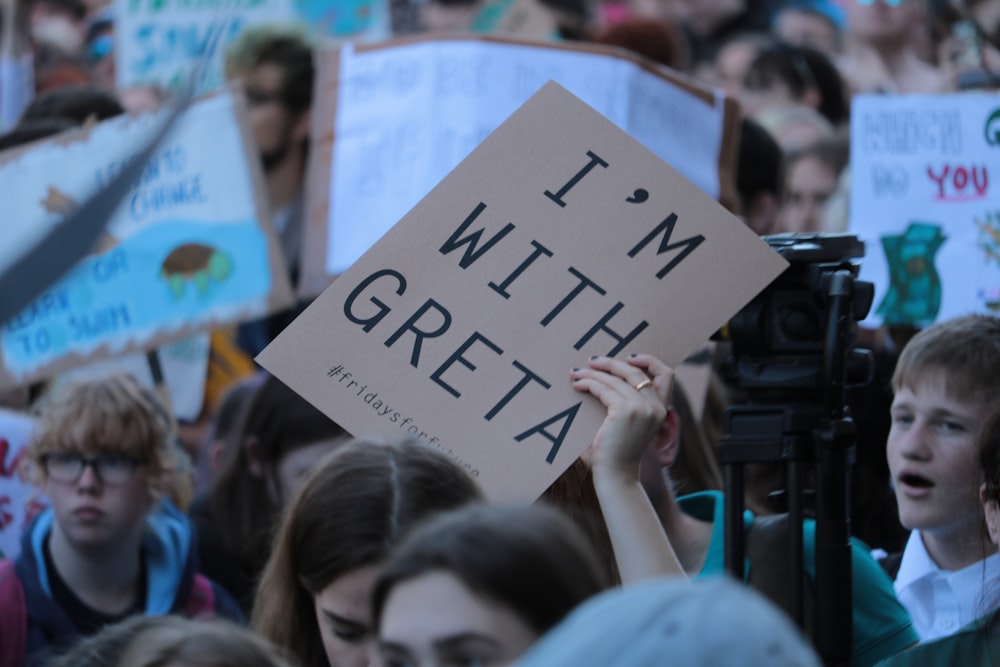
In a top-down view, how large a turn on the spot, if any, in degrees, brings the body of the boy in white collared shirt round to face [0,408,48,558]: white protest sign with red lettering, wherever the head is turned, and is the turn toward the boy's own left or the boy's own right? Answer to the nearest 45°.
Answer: approximately 45° to the boy's own right

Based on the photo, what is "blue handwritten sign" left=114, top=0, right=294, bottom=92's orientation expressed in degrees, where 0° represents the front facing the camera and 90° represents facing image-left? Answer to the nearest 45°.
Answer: approximately 0°

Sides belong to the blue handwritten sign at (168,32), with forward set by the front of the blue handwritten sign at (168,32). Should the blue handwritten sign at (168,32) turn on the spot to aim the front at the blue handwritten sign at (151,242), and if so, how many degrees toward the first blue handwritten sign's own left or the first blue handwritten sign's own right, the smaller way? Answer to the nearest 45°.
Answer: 0° — it already faces it

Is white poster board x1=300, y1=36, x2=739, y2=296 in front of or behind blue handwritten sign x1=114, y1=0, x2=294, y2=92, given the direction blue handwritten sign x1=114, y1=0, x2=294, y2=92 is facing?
in front

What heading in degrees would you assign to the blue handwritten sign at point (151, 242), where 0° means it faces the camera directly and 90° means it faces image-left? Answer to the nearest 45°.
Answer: approximately 0°

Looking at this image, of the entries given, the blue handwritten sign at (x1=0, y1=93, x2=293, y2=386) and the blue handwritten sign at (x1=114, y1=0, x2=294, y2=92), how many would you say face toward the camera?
2

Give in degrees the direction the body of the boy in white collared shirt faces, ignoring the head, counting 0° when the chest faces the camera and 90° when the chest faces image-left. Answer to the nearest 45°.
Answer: approximately 45°

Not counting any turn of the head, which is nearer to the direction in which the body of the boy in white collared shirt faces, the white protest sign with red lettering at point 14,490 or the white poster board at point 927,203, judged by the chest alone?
the white protest sign with red lettering

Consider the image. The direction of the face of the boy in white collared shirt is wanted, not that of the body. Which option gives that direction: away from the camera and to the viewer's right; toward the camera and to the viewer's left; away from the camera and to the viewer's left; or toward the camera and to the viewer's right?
toward the camera and to the viewer's left

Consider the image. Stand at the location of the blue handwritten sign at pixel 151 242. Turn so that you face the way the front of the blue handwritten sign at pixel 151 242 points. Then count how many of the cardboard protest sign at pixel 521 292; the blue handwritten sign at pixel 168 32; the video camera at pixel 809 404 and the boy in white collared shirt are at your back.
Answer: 1

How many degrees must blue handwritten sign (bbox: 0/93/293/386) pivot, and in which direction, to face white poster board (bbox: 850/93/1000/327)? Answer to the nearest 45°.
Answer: approximately 90° to its left
